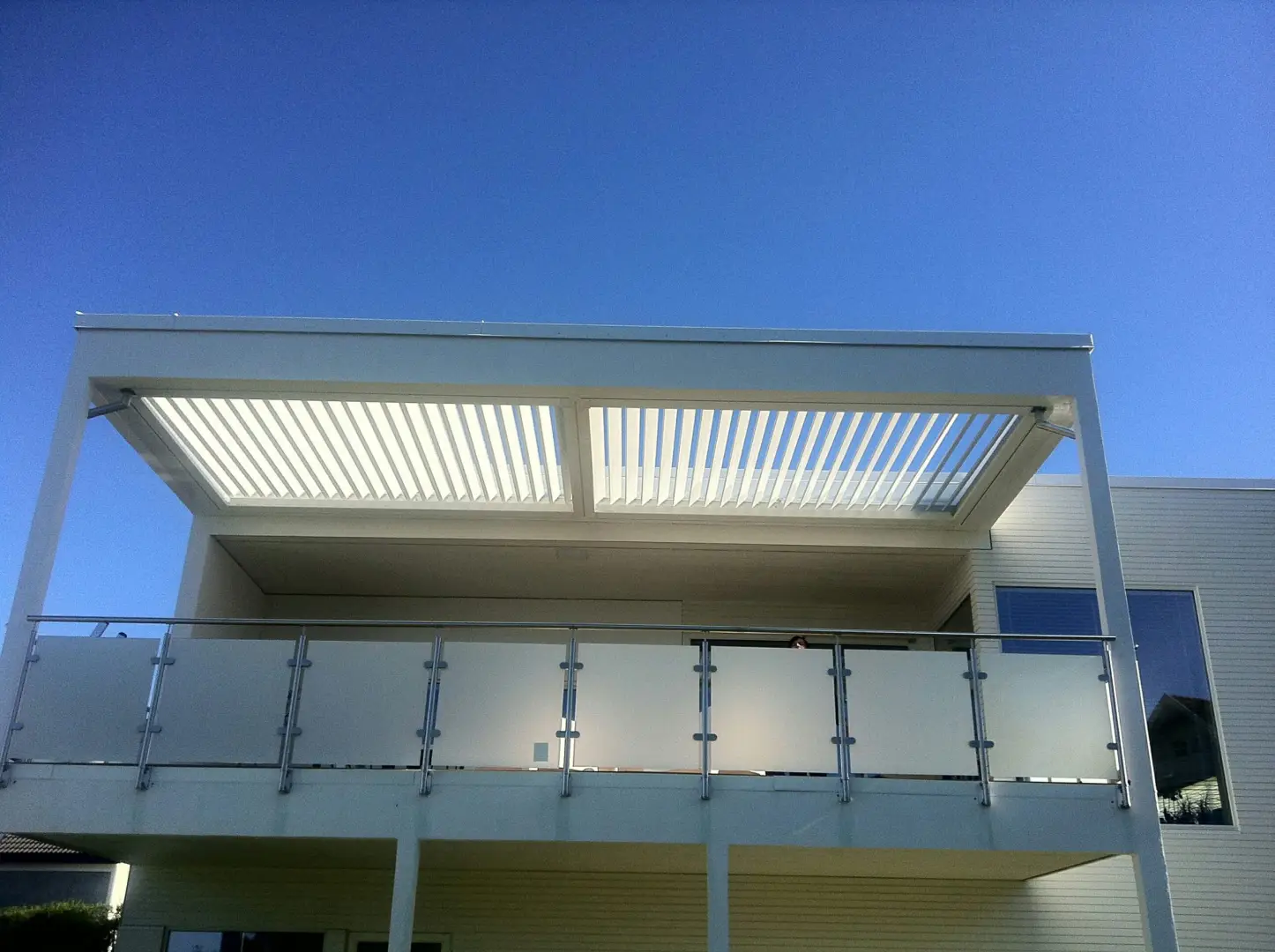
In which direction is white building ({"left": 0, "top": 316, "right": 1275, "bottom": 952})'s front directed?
toward the camera

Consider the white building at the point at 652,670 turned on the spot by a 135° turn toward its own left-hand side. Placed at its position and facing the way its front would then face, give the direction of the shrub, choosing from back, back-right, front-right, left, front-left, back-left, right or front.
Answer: left
